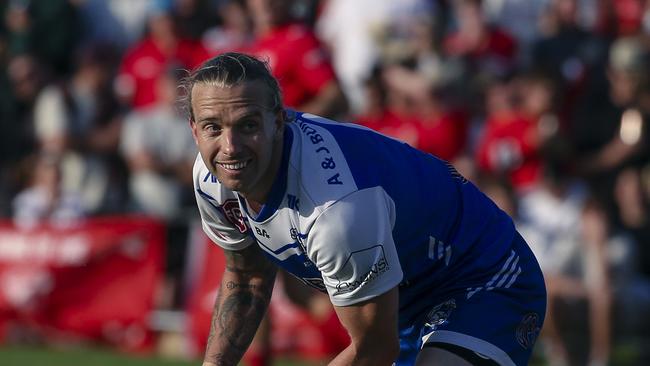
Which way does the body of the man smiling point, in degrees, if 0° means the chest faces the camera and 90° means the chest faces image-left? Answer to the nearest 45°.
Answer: approximately 45°

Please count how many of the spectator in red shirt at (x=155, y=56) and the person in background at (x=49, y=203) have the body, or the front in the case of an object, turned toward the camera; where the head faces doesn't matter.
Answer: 2

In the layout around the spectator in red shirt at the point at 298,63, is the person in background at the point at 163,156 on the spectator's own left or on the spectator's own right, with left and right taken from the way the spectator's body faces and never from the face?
on the spectator's own right

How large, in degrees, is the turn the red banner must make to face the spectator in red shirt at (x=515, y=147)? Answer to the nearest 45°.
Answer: approximately 135° to its left

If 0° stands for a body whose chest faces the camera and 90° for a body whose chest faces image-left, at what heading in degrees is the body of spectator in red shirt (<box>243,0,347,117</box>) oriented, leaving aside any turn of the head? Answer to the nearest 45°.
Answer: approximately 45°

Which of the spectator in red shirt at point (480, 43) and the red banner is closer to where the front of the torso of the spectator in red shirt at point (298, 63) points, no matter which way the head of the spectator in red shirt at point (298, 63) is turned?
the red banner

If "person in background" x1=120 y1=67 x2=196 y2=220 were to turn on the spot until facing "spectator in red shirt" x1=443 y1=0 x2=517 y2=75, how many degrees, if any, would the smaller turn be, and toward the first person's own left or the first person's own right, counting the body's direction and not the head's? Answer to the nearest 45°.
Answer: approximately 90° to the first person's own left
